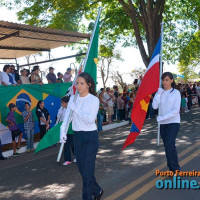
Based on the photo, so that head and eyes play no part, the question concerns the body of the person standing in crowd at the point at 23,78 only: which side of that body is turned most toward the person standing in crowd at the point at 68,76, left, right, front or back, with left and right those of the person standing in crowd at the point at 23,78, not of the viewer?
left

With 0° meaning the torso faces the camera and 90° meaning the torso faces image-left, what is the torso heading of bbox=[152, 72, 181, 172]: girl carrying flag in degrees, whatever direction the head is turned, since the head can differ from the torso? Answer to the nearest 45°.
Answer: approximately 45°

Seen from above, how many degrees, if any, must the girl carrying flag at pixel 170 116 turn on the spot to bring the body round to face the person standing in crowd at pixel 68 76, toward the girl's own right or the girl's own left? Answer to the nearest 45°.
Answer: approximately 90° to the girl's own right

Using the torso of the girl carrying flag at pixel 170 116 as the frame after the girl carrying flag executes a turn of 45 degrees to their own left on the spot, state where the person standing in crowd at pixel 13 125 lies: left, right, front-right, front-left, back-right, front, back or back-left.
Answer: back-right

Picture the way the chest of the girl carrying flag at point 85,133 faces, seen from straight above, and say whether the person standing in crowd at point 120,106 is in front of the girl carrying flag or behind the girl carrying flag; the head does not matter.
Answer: behind

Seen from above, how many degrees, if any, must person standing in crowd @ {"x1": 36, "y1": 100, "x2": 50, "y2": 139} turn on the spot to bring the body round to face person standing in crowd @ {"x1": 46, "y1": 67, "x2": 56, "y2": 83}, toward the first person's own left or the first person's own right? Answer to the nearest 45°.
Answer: approximately 135° to the first person's own left

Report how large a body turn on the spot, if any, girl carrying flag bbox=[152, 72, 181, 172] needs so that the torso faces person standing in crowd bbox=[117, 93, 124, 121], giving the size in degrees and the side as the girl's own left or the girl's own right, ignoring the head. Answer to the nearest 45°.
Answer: approximately 135° to the girl's own right

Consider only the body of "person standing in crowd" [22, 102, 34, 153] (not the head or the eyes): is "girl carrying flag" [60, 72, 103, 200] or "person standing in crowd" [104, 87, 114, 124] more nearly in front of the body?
the girl carrying flag

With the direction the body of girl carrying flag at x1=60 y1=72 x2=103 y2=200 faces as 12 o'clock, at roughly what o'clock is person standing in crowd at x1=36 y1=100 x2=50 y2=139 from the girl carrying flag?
The person standing in crowd is roughly at 4 o'clock from the girl carrying flag.
